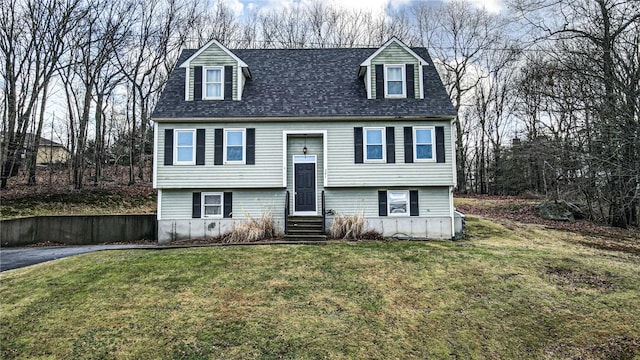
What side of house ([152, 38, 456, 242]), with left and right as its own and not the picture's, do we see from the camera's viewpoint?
front

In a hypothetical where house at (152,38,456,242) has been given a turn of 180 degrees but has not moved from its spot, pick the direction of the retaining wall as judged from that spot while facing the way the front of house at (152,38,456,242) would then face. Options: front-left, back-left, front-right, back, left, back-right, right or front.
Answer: left
